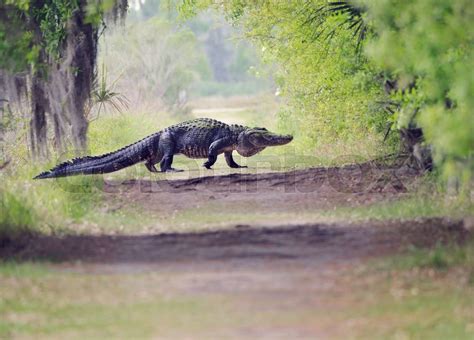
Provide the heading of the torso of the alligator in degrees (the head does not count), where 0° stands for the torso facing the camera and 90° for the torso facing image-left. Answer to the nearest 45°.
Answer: approximately 270°
